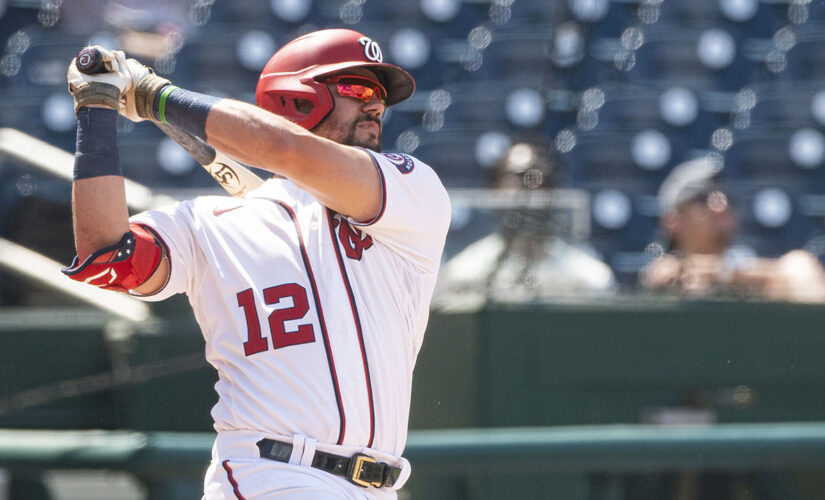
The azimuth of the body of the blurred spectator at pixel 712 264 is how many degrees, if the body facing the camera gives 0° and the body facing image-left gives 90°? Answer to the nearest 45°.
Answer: approximately 315°

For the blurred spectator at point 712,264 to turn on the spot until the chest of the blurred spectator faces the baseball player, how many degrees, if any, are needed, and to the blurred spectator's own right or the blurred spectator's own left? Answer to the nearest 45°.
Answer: approximately 45° to the blurred spectator's own right

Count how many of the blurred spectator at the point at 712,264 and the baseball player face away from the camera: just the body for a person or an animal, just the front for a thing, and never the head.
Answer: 0

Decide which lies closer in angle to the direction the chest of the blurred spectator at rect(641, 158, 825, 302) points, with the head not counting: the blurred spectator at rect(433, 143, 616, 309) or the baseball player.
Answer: the baseball player

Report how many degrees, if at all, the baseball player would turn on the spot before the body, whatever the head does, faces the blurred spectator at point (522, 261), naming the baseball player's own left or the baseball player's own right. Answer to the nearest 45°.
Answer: approximately 90° to the baseball player's own left

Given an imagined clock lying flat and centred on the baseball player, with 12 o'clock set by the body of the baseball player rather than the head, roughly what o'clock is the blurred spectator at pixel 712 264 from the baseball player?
The blurred spectator is roughly at 9 o'clock from the baseball player.

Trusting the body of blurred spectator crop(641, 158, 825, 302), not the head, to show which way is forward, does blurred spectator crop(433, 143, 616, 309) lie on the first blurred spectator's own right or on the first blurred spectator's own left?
on the first blurred spectator's own right

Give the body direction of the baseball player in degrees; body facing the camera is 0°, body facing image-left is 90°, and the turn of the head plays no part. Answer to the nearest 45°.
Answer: approximately 315°
